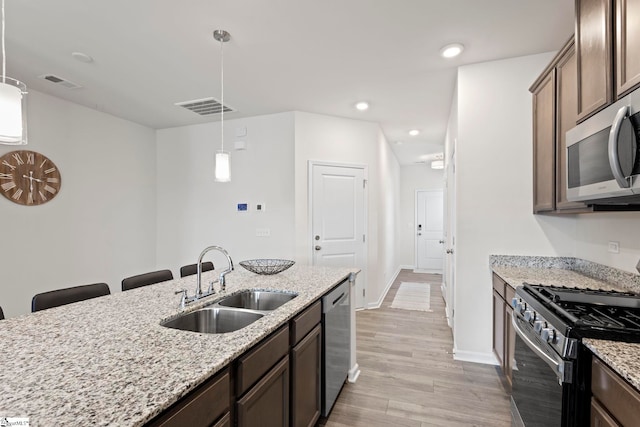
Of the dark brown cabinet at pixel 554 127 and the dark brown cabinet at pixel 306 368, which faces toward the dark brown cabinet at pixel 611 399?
the dark brown cabinet at pixel 306 368

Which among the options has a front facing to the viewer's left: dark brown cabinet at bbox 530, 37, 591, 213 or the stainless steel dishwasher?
the dark brown cabinet

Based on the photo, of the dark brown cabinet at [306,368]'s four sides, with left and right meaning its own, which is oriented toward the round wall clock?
back

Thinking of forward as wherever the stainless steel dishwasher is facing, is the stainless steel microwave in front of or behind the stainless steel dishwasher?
in front

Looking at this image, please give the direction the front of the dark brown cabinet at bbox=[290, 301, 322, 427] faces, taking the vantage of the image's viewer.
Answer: facing the viewer and to the right of the viewer

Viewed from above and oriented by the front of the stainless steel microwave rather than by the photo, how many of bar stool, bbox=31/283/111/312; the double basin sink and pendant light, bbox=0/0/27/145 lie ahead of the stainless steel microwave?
3

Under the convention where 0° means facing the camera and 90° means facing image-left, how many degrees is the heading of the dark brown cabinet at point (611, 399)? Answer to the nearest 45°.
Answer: approximately 45°

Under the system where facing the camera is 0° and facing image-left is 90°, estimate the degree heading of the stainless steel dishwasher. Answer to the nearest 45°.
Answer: approximately 270°

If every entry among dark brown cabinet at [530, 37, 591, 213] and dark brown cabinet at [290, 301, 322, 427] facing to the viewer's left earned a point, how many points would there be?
1

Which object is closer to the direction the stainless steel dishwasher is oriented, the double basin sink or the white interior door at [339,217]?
the white interior door

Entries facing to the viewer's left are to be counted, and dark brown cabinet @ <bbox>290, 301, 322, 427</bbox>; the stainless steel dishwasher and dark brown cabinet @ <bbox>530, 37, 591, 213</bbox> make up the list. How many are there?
1

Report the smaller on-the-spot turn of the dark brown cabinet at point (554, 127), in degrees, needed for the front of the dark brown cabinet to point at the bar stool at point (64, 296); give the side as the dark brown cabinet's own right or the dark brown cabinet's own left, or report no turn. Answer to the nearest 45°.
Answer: approximately 45° to the dark brown cabinet's own left

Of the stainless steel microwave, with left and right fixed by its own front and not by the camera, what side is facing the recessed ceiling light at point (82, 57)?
front

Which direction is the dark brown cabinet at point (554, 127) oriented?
to the viewer's left
